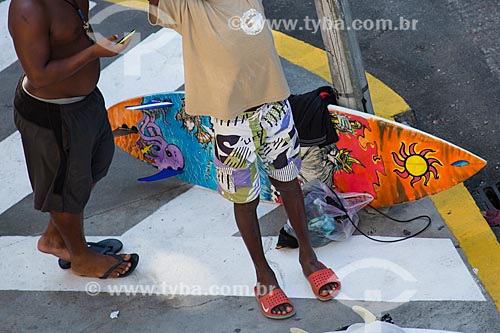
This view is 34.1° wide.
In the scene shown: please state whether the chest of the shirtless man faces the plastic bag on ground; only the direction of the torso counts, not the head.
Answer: yes

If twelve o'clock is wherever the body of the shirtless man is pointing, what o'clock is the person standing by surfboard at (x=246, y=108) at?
The person standing by surfboard is roughly at 1 o'clock from the shirtless man.

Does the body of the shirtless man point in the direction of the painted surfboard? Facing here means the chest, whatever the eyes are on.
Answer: yes

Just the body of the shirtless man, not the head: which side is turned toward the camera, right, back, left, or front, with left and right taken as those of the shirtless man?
right
